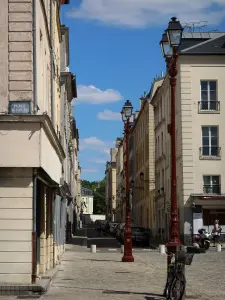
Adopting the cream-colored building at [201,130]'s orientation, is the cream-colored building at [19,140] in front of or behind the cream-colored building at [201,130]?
in front

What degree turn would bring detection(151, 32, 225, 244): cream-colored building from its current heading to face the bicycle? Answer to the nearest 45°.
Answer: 0° — it already faces it

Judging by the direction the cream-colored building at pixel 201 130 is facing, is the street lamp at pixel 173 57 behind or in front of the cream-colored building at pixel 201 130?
in front
